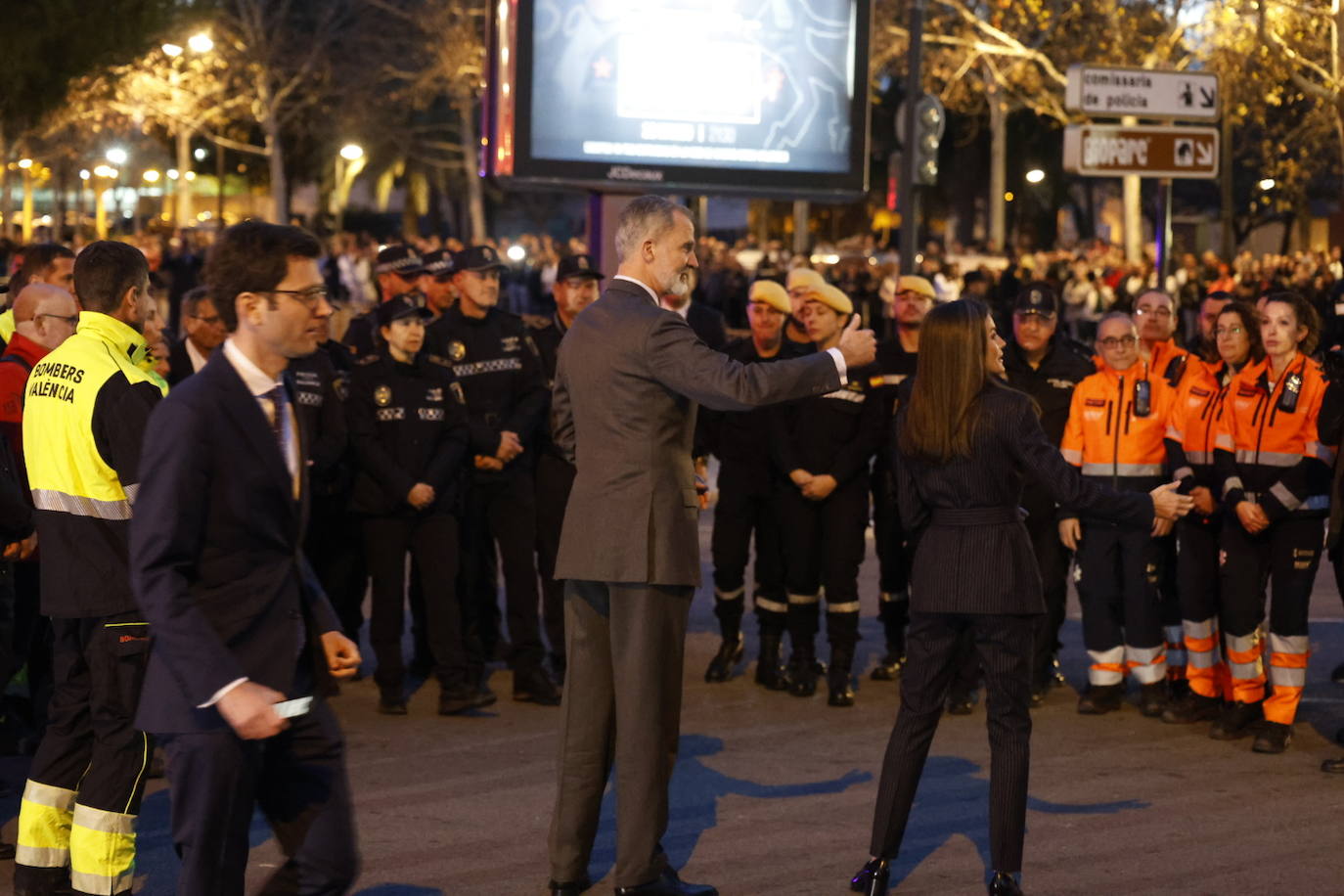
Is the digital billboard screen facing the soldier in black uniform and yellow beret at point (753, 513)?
yes

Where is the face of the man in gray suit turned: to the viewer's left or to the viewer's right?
to the viewer's right

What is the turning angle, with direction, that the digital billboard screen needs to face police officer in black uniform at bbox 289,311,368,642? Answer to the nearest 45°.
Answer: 0° — it already faces them

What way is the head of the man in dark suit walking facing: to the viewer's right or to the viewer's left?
to the viewer's right

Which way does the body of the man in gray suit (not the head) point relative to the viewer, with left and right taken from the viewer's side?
facing away from the viewer and to the right of the viewer

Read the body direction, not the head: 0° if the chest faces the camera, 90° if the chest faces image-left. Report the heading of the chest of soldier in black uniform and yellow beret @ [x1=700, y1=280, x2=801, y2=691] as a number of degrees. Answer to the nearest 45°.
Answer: approximately 0°

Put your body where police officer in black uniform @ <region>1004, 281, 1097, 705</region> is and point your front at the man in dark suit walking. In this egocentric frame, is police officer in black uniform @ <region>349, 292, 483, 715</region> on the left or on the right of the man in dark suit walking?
right

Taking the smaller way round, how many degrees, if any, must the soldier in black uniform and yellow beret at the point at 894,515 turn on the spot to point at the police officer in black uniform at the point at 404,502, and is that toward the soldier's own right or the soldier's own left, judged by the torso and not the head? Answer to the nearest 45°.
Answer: approximately 45° to the soldier's own right

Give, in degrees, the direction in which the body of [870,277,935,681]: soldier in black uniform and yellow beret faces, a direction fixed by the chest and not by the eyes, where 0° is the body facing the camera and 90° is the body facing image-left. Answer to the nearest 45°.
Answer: approximately 0°

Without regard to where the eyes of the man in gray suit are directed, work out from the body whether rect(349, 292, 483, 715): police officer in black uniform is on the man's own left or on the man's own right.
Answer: on the man's own left
